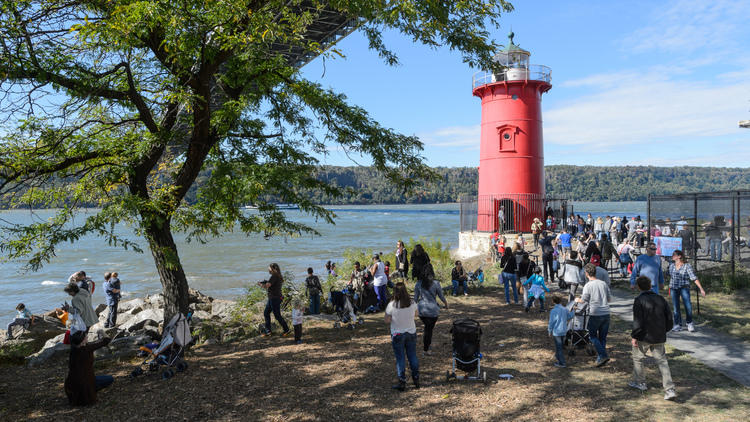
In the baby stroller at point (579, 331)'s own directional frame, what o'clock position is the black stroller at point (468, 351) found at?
The black stroller is roughly at 9 o'clock from the baby stroller.

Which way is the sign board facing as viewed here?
toward the camera

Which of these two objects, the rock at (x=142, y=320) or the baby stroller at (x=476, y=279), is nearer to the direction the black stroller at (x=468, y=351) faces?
the baby stroller

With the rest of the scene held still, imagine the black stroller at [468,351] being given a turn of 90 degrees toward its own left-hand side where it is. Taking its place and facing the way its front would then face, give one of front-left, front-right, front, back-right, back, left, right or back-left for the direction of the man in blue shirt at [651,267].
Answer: back-right

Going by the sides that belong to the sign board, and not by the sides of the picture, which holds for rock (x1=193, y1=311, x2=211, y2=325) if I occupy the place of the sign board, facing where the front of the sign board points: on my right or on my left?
on my right

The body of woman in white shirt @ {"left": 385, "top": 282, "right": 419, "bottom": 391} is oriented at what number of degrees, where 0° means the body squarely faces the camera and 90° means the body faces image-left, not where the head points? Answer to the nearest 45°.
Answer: approximately 135°

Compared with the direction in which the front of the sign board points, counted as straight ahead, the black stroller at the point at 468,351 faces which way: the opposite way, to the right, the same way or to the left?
the opposite way

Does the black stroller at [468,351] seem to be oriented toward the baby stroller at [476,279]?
yes

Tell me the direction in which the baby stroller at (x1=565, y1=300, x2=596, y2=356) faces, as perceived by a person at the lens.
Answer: facing away from the viewer and to the left of the viewer

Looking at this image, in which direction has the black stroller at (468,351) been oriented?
away from the camera

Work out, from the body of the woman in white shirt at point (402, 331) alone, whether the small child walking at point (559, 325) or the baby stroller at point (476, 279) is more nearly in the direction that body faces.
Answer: the baby stroller

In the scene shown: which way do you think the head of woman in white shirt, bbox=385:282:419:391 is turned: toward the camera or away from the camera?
away from the camera

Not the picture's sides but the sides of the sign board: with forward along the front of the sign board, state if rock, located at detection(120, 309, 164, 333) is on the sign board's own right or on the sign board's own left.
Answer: on the sign board's own right
